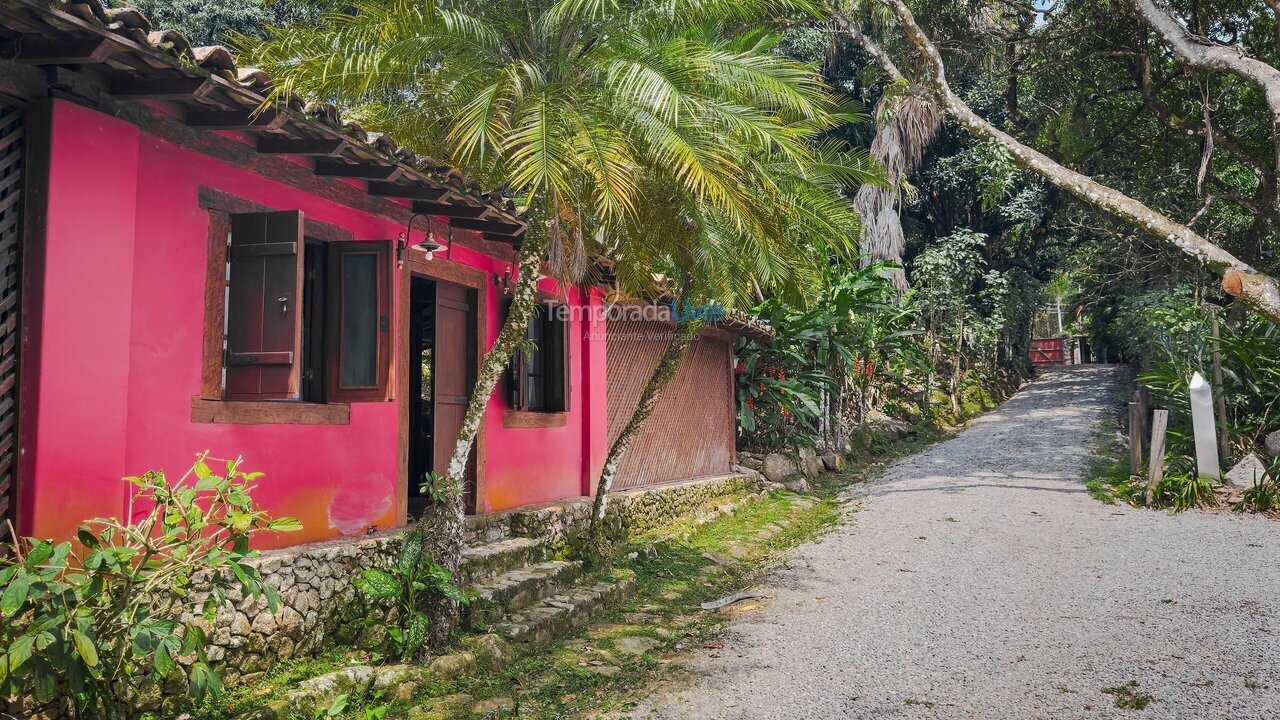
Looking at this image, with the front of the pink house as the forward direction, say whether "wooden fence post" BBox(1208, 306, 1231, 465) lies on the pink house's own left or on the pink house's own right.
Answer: on the pink house's own left

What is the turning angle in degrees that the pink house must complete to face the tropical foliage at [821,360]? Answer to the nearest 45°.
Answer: approximately 90° to its left

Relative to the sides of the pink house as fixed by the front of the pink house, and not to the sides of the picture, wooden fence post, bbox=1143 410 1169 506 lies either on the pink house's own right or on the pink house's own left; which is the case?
on the pink house's own left

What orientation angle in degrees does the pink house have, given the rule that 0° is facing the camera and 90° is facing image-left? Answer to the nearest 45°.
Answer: approximately 315°

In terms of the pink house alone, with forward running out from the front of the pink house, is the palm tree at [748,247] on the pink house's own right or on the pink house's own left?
on the pink house's own left

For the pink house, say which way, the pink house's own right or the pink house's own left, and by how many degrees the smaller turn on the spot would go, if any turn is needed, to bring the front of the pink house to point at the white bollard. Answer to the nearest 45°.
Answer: approximately 45° to the pink house's own left
